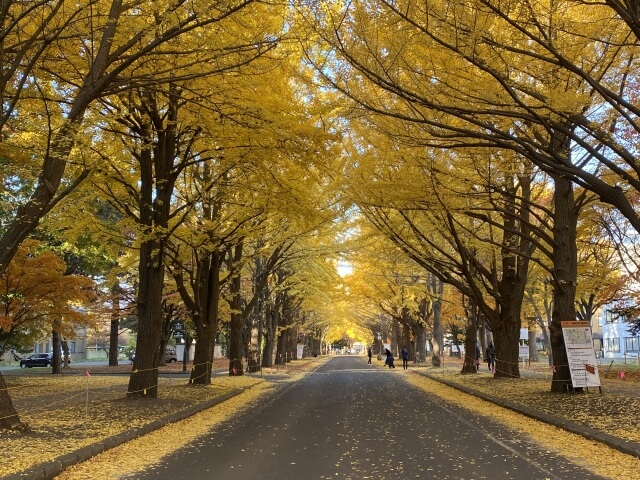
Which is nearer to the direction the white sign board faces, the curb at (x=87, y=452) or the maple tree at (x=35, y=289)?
the curb

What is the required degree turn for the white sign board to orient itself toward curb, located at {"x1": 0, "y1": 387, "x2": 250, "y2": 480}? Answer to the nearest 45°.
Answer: approximately 45° to its right

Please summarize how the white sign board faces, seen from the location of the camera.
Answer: facing the viewer

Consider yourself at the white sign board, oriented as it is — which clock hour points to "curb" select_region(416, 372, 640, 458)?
The curb is roughly at 12 o'clock from the white sign board.

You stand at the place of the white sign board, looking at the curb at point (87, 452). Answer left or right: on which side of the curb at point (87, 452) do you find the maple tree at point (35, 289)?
right

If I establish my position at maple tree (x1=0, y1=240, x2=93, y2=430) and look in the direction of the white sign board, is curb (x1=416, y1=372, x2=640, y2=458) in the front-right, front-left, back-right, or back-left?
front-right

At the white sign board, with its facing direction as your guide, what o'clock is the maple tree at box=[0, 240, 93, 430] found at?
The maple tree is roughly at 3 o'clock from the white sign board.
